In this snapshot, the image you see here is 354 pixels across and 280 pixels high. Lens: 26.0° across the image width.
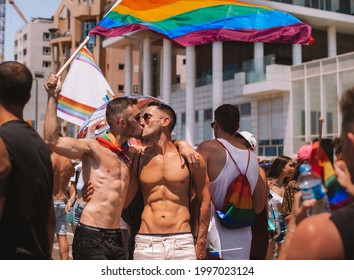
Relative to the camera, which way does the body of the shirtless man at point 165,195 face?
toward the camera

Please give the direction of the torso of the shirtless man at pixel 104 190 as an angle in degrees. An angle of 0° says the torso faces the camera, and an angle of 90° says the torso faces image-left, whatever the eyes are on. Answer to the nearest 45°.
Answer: approximately 315°

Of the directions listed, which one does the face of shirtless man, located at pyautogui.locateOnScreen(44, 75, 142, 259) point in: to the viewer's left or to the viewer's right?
to the viewer's right

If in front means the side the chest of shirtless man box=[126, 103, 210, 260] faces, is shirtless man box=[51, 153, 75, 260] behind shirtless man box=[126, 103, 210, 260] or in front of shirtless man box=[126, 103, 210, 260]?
behind

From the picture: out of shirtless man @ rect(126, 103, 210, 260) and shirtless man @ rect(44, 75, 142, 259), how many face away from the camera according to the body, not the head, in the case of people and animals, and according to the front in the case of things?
0

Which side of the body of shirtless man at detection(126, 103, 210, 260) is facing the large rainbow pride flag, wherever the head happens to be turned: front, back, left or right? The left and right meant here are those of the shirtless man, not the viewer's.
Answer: back

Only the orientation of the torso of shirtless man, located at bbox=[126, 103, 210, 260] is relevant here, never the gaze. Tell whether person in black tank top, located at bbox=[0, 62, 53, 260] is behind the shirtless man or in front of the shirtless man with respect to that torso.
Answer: in front
